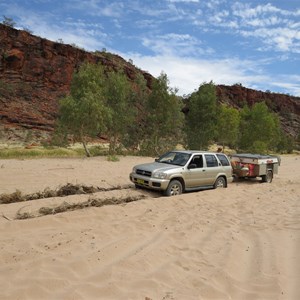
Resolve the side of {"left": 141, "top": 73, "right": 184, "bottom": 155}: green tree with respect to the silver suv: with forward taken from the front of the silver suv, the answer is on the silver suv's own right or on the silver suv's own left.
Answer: on the silver suv's own right

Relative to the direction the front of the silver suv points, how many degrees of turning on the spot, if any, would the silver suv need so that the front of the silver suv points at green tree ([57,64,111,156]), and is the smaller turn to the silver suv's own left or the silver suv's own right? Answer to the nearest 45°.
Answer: approximately 90° to the silver suv's own right

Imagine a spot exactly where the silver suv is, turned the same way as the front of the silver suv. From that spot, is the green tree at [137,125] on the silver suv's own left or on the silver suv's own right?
on the silver suv's own right

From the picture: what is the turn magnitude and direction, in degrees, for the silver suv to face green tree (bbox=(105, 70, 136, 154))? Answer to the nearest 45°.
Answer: approximately 135° to its right

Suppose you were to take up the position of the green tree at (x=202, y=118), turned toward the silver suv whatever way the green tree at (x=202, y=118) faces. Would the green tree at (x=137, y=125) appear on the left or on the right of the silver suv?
right

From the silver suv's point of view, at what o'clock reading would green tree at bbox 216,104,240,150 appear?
The green tree is roughly at 5 o'clock from the silver suv.

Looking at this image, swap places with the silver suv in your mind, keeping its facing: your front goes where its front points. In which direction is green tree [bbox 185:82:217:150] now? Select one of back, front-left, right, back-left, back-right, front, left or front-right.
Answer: back-right

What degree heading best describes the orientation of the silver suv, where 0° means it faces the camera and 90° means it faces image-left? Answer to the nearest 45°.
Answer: approximately 45°
